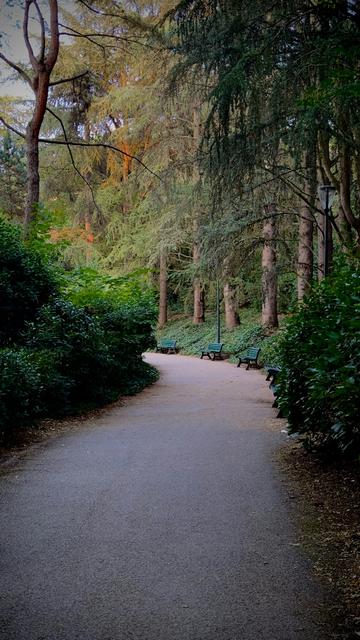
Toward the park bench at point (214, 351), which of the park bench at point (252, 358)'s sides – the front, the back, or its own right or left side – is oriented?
right

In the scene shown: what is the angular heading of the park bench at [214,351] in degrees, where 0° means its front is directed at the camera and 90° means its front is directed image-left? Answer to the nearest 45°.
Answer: approximately 45°

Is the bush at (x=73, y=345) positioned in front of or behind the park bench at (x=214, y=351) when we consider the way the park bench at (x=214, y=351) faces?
in front

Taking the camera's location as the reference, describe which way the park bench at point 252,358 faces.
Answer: facing the viewer and to the left of the viewer

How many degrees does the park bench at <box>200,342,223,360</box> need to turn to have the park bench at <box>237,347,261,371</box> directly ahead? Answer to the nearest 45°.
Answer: approximately 45° to its left

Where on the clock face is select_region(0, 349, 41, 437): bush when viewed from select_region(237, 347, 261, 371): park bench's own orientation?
The bush is roughly at 11 o'clock from the park bench.

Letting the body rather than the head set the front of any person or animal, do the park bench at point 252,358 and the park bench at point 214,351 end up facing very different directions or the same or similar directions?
same or similar directions

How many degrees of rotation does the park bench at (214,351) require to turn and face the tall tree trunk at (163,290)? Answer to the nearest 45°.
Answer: approximately 135° to its right

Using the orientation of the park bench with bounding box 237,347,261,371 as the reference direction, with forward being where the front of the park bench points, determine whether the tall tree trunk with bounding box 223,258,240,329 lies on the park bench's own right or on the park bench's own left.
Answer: on the park bench's own right

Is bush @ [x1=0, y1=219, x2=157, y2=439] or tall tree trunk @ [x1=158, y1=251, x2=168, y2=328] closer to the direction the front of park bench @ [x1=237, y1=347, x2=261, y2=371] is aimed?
the bush

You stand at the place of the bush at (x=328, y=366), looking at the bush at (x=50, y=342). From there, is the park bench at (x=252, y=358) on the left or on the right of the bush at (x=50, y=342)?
right

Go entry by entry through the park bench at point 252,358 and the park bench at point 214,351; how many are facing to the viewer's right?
0

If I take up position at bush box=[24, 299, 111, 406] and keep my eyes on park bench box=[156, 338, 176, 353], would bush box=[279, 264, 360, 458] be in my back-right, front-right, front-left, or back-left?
back-right

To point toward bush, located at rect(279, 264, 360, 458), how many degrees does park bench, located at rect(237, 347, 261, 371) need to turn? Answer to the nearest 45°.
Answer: approximately 45° to its left

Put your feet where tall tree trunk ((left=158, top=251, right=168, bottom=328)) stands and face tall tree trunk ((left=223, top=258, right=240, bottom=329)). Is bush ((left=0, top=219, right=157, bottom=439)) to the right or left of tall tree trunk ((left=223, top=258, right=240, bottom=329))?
right
